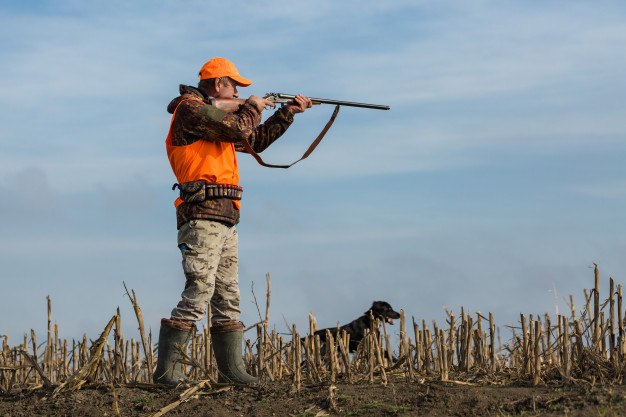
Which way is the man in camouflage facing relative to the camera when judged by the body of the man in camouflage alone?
to the viewer's right

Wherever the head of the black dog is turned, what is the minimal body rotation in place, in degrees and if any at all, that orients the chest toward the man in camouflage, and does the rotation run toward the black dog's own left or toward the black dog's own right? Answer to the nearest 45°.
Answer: approximately 90° to the black dog's own right

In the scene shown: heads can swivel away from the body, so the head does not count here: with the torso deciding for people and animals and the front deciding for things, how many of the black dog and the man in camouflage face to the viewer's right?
2

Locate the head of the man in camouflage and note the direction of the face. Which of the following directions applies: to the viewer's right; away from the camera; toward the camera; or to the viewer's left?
to the viewer's right

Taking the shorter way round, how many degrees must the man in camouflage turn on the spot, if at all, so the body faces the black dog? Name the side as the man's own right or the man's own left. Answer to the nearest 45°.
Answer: approximately 90° to the man's own left

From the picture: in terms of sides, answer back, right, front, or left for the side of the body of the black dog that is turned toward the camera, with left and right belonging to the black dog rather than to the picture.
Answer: right
